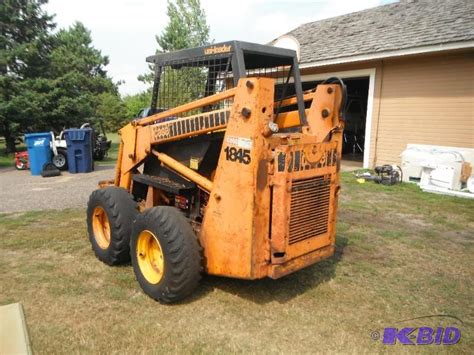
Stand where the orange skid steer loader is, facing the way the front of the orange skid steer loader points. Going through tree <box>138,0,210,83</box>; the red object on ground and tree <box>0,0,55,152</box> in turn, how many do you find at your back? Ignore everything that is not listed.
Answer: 0

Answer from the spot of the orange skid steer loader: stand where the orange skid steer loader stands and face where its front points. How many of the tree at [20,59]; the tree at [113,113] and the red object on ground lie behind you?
0

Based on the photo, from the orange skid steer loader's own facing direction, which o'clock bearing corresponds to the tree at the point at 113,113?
The tree is roughly at 1 o'clock from the orange skid steer loader.

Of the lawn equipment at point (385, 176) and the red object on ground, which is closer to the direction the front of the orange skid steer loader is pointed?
the red object on ground

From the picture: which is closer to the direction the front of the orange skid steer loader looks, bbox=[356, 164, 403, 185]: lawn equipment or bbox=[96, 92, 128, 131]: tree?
the tree

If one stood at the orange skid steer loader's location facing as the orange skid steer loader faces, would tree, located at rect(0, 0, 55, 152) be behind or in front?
in front

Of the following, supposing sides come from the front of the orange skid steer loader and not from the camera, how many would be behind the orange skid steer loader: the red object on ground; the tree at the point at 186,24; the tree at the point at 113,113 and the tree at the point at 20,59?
0

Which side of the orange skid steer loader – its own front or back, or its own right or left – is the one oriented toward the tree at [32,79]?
front

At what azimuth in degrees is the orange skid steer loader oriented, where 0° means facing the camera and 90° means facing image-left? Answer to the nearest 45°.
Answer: approximately 135°

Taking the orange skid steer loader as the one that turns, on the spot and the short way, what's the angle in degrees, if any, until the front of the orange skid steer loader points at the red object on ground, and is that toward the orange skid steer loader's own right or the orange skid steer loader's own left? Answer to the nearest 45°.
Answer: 0° — it already faces it

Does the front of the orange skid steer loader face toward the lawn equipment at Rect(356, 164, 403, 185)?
no

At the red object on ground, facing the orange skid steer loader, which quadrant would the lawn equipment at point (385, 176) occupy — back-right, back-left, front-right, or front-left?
front-left

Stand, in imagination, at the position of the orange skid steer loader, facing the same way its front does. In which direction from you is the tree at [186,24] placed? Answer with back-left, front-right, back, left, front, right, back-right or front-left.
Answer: front-right
